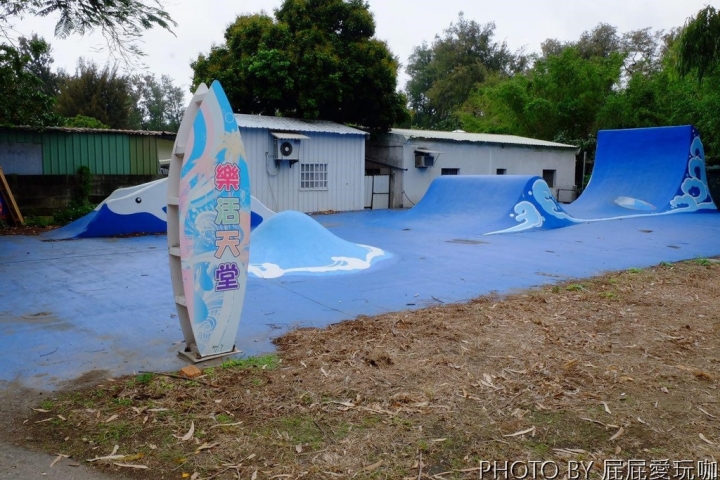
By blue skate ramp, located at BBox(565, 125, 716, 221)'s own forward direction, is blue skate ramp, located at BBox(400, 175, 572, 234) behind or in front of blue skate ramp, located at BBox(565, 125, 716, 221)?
in front

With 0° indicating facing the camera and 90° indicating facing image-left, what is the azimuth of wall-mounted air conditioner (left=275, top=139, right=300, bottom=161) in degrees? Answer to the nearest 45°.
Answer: approximately 0°

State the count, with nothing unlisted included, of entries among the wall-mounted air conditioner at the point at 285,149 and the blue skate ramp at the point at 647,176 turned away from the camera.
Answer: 0

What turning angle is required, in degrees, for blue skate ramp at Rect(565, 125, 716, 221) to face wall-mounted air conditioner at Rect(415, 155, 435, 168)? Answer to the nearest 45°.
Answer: approximately 45° to its right

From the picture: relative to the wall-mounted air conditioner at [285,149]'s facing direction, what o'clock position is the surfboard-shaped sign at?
The surfboard-shaped sign is roughly at 12 o'clock from the wall-mounted air conditioner.

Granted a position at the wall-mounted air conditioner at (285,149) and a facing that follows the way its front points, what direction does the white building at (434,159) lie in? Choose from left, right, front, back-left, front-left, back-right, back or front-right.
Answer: back-left

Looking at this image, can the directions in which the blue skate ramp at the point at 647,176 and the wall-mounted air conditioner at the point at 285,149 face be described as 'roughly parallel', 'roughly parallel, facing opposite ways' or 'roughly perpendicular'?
roughly perpendicular

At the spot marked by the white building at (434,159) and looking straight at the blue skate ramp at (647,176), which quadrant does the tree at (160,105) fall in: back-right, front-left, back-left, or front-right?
back-left

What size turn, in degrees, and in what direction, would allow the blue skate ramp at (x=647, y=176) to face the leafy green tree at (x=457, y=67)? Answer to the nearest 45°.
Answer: approximately 90° to its right

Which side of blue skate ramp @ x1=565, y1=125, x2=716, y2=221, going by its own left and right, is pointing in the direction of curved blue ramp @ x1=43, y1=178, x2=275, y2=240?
front

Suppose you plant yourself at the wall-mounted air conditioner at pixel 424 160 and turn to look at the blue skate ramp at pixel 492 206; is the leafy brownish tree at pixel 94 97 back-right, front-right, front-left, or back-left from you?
back-right

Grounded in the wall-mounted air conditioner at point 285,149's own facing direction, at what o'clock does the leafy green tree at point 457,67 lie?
The leafy green tree is roughly at 7 o'clock from the wall-mounted air conditioner.

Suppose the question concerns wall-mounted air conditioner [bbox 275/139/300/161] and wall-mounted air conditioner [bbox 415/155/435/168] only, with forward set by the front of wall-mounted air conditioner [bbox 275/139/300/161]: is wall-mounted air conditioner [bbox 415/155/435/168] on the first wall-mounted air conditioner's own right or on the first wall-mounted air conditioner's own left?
on the first wall-mounted air conditioner's own left

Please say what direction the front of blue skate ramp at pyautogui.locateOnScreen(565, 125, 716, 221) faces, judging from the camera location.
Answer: facing the viewer and to the left of the viewer

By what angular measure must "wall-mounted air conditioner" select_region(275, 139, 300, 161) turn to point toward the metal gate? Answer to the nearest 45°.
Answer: approximately 135° to its left

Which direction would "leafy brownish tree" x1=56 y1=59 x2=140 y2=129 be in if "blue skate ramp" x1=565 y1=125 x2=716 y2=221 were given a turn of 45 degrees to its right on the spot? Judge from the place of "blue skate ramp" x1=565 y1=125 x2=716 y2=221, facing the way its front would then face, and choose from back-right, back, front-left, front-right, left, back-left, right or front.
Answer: front
